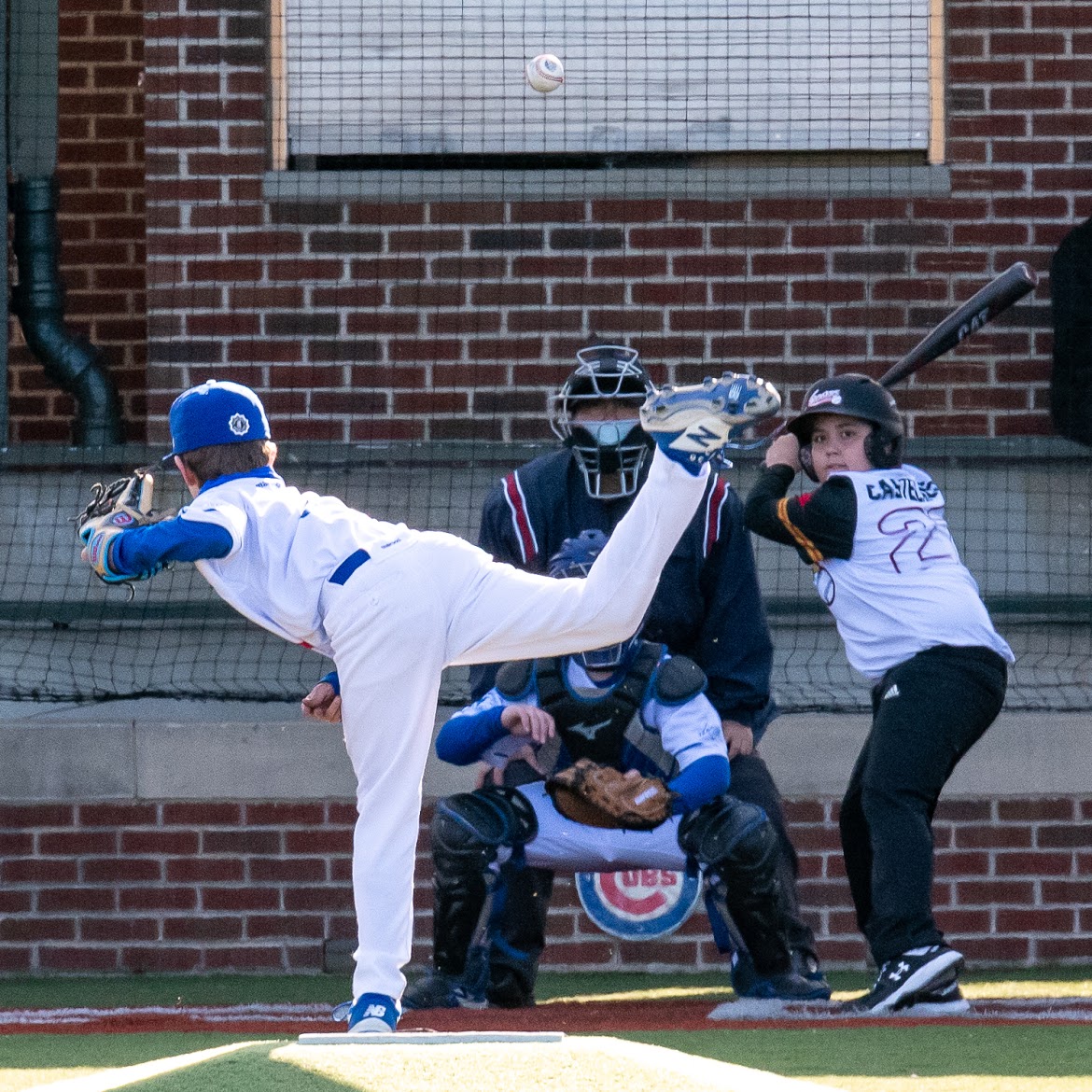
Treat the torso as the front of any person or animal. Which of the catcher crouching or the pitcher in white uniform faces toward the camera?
the catcher crouching

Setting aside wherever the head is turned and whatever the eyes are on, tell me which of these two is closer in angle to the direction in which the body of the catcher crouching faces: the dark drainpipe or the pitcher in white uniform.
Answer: the pitcher in white uniform

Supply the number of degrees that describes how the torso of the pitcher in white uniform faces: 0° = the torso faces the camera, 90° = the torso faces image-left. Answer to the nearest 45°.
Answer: approximately 135°

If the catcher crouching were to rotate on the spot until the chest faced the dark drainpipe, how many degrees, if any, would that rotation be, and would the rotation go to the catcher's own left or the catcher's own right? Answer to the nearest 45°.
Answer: approximately 135° to the catcher's own right

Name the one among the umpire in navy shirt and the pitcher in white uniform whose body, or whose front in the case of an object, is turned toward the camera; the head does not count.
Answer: the umpire in navy shirt

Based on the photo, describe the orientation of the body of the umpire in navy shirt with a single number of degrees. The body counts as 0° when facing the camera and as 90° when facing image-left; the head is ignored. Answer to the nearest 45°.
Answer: approximately 0°

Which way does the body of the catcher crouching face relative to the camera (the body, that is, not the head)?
toward the camera

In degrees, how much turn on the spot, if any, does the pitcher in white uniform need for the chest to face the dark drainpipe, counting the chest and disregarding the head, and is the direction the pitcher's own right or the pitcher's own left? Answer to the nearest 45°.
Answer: approximately 45° to the pitcher's own right

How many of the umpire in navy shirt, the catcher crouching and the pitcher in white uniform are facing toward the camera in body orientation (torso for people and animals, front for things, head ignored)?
2
